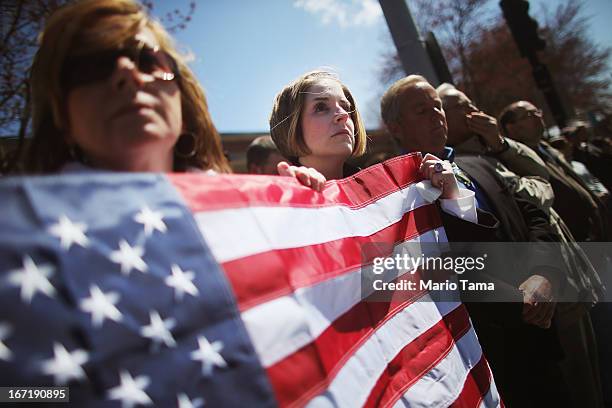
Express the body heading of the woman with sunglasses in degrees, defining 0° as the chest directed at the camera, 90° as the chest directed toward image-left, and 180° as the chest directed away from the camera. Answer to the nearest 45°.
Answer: approximately 0°

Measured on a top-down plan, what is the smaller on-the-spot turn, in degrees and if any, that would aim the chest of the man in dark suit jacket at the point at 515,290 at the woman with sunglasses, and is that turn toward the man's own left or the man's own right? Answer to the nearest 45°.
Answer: approximately 90° to the man's own right

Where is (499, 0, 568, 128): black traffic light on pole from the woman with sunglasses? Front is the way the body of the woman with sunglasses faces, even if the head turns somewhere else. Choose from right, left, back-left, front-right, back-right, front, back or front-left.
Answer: back-left
